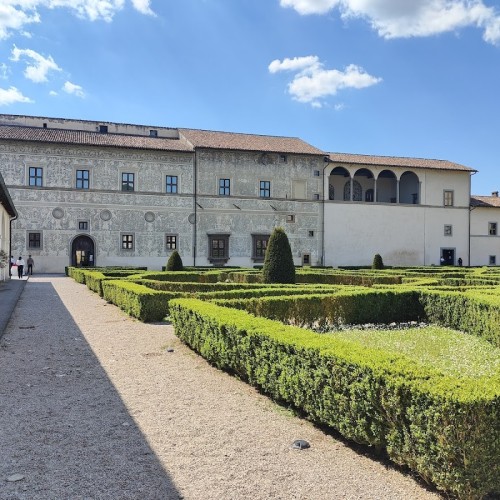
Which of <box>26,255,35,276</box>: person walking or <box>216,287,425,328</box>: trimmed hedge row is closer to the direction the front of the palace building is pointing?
the trimmed hedge row

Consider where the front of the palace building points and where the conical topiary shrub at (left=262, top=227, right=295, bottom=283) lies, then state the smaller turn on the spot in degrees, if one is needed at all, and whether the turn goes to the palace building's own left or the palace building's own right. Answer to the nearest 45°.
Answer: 0° — it already faces it

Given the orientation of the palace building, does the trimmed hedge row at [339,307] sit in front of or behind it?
in front

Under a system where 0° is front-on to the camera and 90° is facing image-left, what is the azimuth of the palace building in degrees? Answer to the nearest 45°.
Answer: approximately 0°

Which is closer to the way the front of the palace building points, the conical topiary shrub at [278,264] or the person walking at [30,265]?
the conical topiary shrub

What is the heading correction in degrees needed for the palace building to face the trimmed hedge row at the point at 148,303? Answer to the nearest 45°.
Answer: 0° — it already faces it

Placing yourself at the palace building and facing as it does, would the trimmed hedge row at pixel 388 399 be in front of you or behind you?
in front

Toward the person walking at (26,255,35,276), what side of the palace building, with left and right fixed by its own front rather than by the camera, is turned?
right

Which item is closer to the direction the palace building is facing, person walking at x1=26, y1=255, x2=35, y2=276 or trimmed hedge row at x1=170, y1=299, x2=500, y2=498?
the trimmed hedge row
